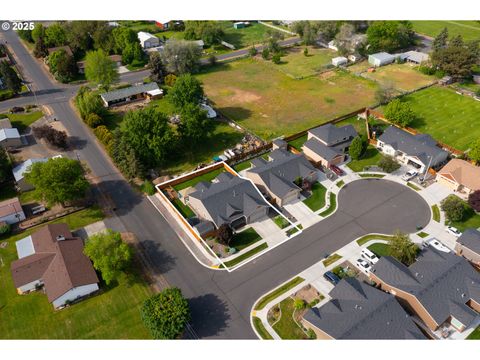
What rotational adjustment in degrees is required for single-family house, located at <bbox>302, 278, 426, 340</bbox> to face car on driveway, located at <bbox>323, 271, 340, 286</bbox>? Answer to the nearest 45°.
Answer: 0° — it already faces it

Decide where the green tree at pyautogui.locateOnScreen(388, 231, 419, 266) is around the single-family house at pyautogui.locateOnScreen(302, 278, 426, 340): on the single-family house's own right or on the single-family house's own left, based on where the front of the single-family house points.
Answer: on the single-family house's own right

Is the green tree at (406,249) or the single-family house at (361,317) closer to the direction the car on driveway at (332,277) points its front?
the single-family house

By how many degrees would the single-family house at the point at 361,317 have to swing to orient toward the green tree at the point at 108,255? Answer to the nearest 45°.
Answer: approximately 45° to its left

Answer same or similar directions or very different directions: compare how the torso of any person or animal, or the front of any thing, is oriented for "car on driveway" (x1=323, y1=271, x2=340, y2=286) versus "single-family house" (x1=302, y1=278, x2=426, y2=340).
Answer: very different directions

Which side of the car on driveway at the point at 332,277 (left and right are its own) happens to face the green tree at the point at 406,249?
left

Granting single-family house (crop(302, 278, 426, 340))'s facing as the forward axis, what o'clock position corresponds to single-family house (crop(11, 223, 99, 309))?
single-family house (crop(11, 223, 99, 309)) is roughly at 10 o'clock from single-family house (crop(302, 278, 426, 340)).

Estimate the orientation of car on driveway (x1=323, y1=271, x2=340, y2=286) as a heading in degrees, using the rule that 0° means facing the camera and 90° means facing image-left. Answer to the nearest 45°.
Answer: approximately 315°

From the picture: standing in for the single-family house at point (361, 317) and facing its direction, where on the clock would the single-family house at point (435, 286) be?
the single-family house at point (435, 286) is roughly at 3 o'clock from the single-family house at point (361, 317).

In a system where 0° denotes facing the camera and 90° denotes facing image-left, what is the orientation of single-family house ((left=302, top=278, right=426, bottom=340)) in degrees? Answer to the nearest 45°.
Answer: approximately 135°

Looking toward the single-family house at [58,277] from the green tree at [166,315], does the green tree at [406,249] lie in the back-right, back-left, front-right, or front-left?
back-right
